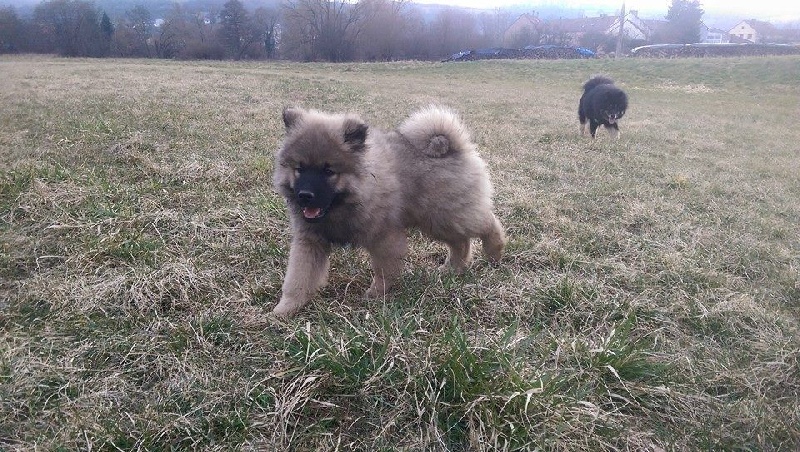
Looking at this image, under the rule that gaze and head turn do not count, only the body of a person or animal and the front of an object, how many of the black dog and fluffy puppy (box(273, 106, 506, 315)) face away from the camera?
0

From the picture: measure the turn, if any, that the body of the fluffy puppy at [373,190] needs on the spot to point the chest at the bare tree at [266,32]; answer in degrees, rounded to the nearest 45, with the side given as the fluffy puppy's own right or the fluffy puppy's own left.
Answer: approximately 135° to the fluffy puppy's own right

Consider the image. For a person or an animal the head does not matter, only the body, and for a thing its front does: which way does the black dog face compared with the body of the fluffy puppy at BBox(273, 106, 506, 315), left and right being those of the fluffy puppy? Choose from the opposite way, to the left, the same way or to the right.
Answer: to the left

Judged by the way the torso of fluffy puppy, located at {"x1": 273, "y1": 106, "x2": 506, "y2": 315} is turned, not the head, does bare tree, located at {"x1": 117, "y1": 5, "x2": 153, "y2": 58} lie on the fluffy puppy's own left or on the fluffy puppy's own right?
on the fluffy puppy's own right

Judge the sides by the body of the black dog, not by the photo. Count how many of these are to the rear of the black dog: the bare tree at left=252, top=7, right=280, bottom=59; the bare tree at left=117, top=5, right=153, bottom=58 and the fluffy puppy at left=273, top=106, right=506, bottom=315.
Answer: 2

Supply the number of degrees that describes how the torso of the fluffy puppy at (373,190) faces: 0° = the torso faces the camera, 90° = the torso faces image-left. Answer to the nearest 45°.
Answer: approximately 45°

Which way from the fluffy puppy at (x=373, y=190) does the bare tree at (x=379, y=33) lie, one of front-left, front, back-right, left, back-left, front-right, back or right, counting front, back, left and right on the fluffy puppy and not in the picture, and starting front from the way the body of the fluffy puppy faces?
back-right

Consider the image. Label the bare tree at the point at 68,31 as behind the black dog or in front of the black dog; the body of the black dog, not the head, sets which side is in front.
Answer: behind

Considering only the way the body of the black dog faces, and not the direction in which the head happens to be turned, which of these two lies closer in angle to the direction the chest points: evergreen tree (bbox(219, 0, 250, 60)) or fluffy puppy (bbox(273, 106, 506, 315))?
the fluffy puppy

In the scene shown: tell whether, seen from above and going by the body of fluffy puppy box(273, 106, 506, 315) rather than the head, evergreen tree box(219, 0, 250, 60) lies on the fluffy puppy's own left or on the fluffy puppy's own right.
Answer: on the fluffy puppy's own right
